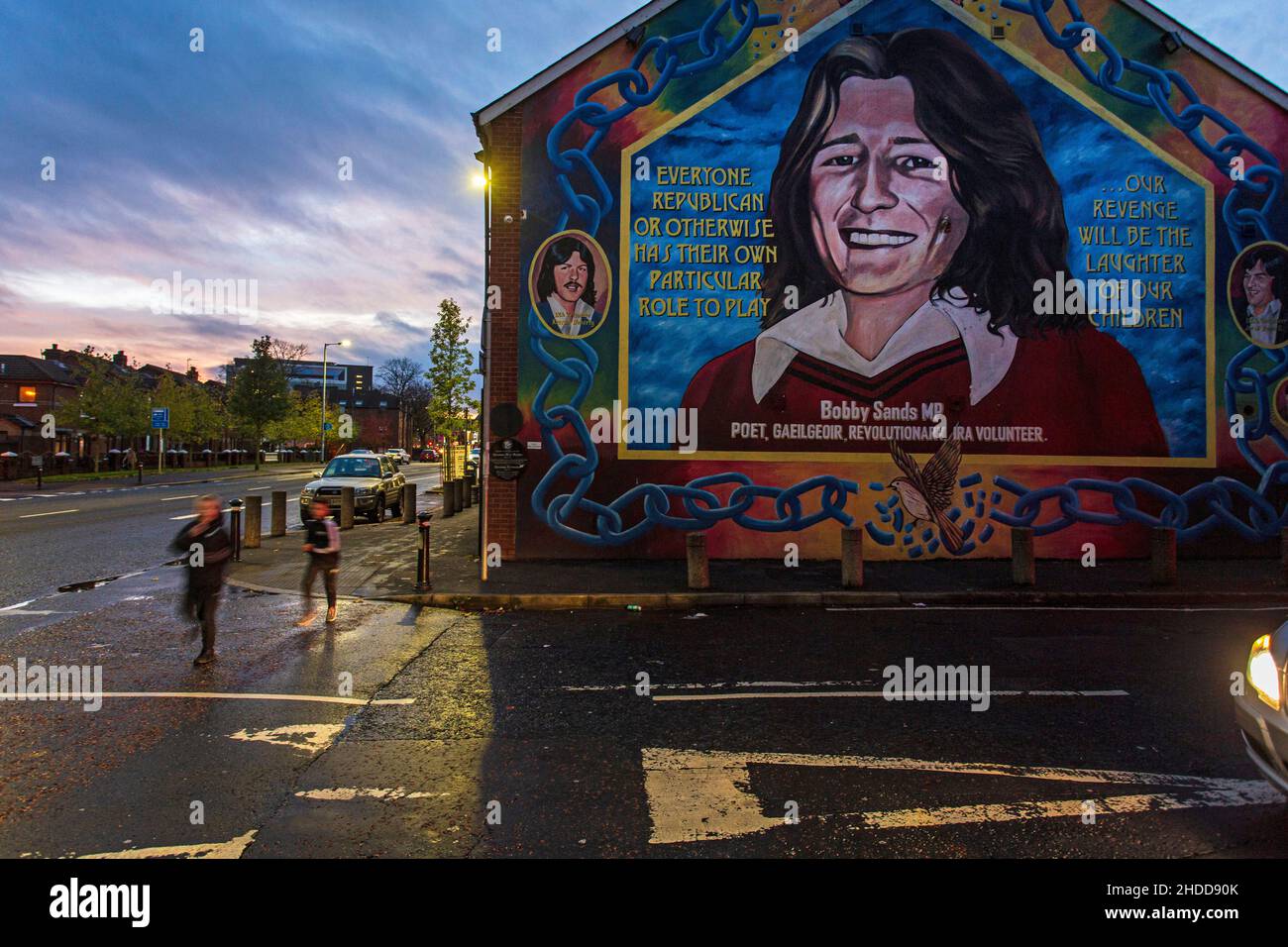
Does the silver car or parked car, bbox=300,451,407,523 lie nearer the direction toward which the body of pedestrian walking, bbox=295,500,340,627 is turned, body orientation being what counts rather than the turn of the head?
the silver car

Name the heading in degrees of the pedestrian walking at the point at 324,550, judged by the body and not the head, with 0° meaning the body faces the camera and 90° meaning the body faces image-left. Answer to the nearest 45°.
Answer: approximately 45°

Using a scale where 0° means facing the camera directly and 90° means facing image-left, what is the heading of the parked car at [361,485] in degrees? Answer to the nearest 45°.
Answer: approximately 45°

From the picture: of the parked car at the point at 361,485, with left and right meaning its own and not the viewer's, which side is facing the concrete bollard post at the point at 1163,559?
left

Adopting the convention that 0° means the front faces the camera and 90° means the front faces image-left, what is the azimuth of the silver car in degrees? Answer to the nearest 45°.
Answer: approximately 45°

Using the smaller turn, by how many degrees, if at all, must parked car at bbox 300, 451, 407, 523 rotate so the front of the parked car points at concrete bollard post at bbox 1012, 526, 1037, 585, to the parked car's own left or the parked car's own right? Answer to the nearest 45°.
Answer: approximately 90° to the parked car's own left
